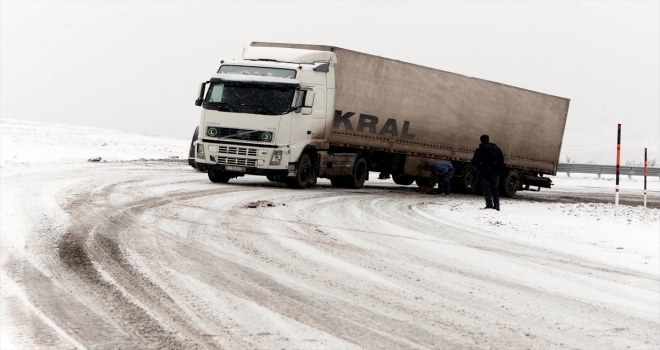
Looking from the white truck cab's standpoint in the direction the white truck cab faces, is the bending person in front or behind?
behind

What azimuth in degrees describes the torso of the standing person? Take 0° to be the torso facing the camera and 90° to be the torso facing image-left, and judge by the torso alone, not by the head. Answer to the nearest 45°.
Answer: approximately 135°

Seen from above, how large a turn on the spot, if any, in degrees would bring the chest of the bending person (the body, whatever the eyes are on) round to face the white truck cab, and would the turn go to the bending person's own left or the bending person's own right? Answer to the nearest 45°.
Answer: approximately 45° to the bending person's own left

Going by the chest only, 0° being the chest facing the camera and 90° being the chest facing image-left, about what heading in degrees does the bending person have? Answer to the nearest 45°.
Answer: approximately 90°

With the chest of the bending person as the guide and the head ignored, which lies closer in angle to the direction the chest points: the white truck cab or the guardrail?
the white truck cab
